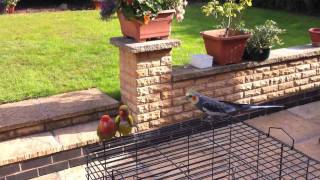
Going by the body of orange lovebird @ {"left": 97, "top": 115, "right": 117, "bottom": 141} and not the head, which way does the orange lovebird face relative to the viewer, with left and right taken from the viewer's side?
facing the viewer

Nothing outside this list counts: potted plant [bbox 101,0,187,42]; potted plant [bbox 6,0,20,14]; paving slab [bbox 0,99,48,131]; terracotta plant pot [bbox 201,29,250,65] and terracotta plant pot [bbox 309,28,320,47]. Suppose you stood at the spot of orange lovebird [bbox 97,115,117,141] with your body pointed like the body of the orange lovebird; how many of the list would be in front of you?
0

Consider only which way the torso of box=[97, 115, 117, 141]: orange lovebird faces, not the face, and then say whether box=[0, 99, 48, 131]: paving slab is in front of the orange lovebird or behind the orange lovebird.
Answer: behind

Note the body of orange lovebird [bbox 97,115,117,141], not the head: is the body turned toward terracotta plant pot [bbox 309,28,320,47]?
no

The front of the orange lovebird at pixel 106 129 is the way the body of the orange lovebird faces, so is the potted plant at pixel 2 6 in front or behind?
behind

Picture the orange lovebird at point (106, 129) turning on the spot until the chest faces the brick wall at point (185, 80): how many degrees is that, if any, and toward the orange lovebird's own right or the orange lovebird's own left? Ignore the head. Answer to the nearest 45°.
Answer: approximately 135° to the orange lovebird's own left

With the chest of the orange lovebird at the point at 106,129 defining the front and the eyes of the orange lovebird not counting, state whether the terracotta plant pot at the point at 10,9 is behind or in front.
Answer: behind

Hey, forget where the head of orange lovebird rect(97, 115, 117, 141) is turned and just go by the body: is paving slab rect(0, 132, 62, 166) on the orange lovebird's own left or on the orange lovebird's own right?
on the orange lovebird's own right

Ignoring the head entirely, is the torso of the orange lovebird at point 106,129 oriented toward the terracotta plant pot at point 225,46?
no

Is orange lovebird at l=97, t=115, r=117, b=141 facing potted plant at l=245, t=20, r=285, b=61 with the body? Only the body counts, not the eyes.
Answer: no

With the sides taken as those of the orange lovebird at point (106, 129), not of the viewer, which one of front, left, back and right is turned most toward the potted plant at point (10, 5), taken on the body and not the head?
back
